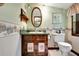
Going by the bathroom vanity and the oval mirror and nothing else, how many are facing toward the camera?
2

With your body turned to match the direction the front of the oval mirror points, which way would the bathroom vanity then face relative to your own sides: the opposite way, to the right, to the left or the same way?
the same way

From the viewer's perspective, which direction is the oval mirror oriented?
toward the camera

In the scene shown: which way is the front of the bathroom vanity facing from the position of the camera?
facing the viewer
